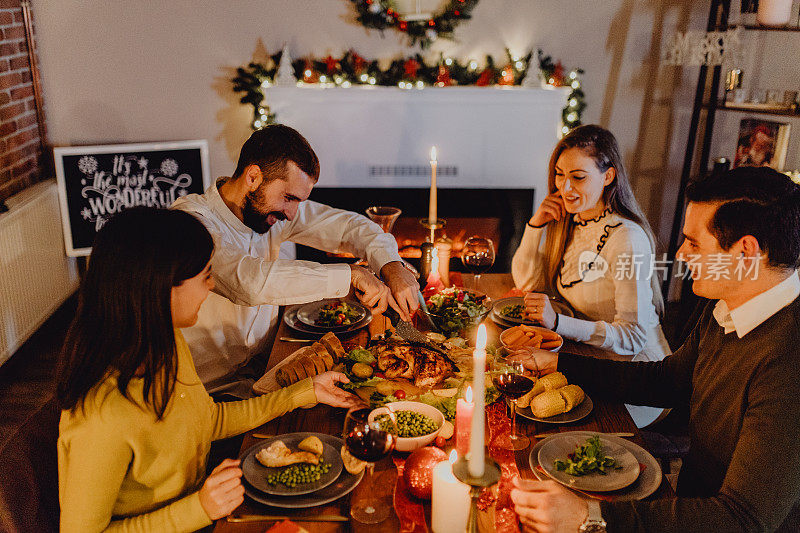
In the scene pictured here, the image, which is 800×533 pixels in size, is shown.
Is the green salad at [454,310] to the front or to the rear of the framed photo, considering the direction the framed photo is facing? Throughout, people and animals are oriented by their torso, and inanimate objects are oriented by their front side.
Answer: to the front

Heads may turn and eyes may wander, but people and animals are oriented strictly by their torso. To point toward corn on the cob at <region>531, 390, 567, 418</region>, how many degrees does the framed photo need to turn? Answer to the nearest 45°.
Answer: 0° — it already faces it

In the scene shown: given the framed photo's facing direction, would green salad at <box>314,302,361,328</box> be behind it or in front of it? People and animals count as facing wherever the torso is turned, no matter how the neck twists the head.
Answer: in front

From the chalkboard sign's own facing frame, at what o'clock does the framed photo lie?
The framed photo is roughly at 10 o'clock from the chalkboard sign.

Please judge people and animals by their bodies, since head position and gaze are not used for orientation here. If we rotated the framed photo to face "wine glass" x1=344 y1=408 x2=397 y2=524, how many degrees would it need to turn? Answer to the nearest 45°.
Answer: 0° — it already faces it

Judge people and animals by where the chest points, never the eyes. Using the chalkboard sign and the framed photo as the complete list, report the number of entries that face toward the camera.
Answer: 2

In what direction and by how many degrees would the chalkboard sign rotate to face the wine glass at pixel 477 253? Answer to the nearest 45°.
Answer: approximately 45° to its left

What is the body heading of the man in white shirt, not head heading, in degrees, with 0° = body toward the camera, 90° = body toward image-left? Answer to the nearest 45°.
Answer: approximately 315°

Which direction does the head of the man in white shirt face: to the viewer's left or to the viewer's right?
to the viewer's right

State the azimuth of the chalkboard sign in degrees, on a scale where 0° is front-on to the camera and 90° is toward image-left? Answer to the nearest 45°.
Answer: approximately 0°

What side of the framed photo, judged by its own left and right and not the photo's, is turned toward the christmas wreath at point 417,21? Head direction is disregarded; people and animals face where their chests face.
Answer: right

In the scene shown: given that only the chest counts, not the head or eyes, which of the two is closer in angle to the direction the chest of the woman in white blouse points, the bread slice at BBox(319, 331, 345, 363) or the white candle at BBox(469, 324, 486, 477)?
the bread slice

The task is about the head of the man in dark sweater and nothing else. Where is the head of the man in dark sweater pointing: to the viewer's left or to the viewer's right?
to the viewer's left
